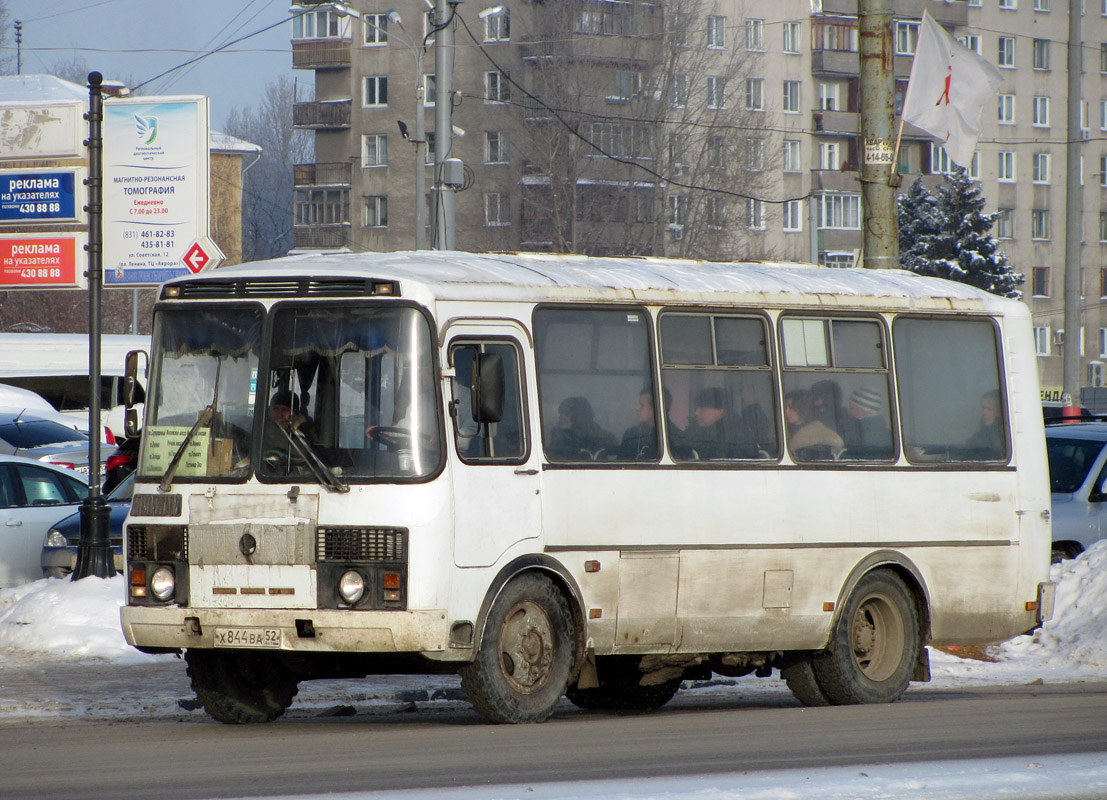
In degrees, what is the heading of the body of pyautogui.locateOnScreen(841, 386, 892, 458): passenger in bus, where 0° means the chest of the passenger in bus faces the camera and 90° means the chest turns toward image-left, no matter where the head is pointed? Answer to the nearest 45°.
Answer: approximately 45°

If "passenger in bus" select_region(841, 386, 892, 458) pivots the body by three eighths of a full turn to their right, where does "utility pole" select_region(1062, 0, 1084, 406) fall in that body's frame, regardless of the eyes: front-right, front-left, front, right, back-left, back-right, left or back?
front

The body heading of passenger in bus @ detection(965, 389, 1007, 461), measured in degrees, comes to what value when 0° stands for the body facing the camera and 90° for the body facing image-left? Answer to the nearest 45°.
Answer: approximately 45°

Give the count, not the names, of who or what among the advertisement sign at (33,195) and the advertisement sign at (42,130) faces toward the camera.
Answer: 2

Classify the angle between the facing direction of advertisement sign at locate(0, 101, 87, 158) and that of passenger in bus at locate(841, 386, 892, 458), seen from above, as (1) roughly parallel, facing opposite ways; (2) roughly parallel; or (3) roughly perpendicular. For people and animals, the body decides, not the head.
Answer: roughly perpendicular

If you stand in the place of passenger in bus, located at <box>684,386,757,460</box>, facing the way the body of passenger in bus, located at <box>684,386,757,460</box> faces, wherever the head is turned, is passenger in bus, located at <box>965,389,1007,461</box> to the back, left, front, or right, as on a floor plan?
back
